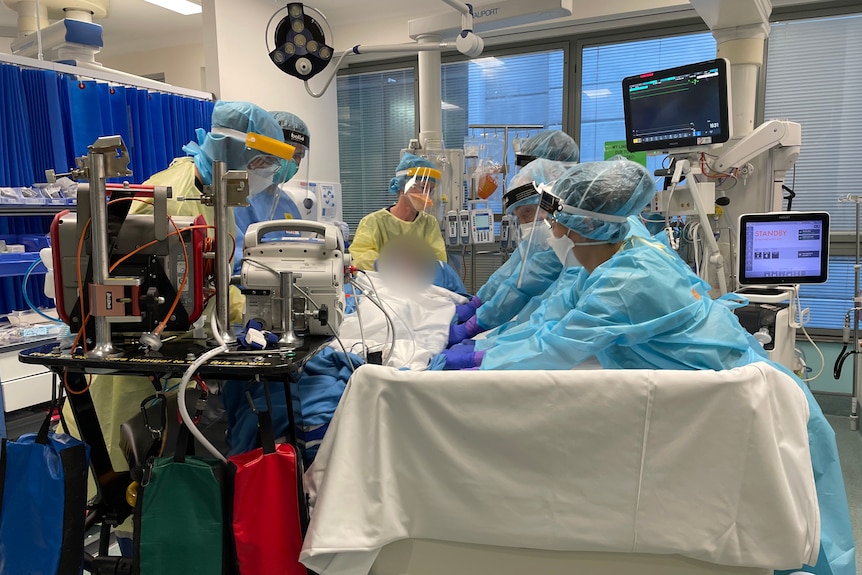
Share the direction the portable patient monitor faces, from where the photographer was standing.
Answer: facing away from the viewer

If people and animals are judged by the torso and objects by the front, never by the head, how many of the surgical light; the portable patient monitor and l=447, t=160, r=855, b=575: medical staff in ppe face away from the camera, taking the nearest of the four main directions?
1

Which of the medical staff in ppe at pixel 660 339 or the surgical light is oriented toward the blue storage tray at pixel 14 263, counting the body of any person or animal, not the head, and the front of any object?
the medical staff in ppe

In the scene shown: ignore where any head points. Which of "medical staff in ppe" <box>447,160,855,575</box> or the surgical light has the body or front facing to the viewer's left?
the medical staff in ppe

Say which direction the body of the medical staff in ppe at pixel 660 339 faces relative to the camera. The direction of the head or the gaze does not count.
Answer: to the viewer's left

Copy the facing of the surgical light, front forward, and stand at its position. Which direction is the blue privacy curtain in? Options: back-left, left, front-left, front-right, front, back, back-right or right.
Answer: back-right

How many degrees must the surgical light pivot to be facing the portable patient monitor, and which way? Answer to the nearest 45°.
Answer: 0° — it already faces it

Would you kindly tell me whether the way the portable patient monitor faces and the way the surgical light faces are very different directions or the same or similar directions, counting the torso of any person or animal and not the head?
very different directions

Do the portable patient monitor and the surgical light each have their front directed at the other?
yes

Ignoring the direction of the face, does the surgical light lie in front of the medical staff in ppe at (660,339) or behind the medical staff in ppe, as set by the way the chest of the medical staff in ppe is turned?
in front

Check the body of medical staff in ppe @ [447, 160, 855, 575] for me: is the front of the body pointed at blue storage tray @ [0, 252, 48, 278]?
yes
